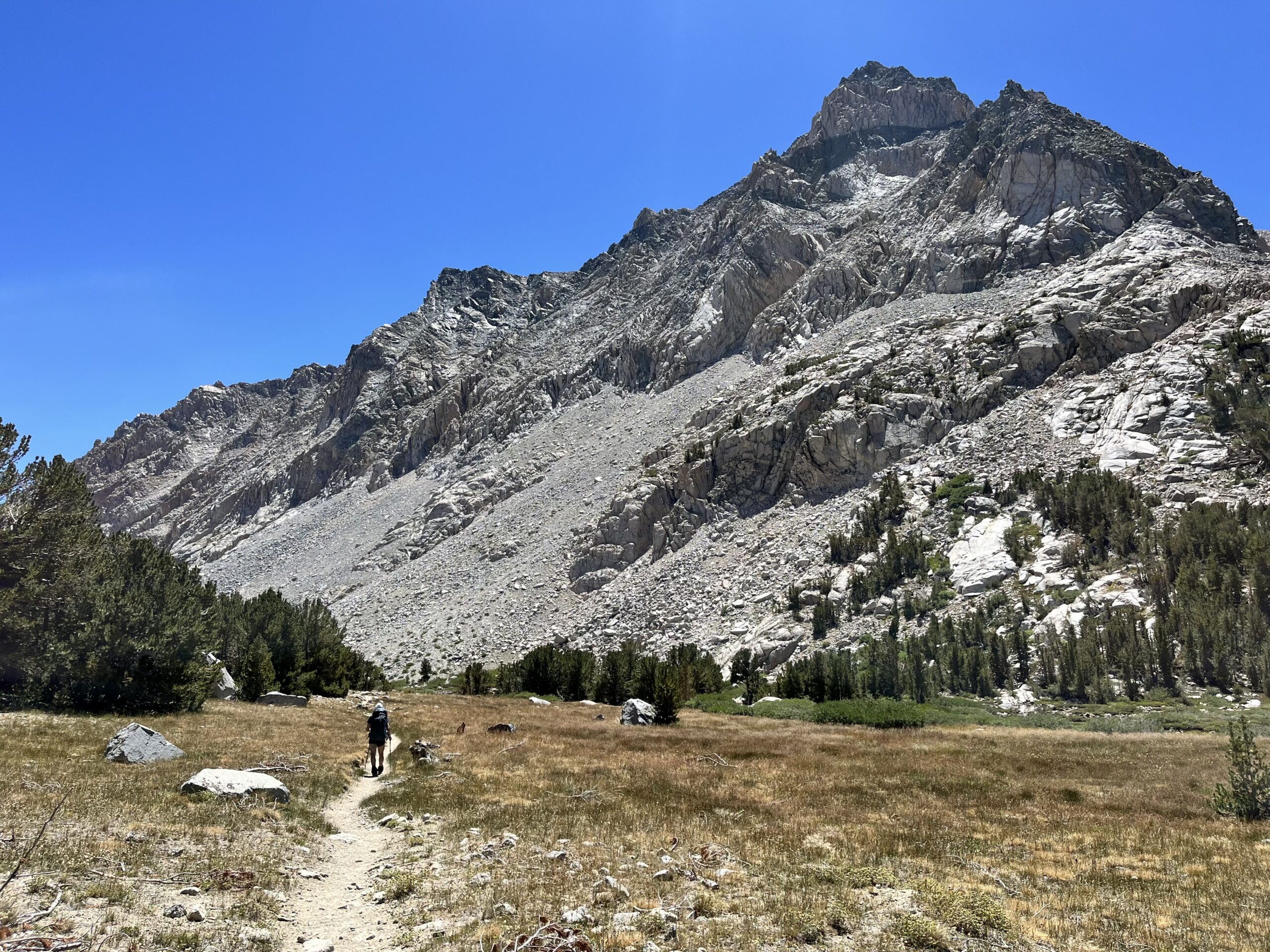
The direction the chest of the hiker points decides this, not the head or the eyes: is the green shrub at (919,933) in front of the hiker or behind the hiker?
behind

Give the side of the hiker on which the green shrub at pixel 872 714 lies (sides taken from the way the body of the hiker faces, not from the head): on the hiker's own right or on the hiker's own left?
on the hiker's own right

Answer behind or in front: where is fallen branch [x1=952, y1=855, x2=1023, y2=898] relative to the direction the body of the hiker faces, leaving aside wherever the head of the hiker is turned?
behind

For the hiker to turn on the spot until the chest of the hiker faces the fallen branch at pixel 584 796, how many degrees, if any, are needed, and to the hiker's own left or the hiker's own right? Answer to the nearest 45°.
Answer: approximately 135° to the hiker's own right

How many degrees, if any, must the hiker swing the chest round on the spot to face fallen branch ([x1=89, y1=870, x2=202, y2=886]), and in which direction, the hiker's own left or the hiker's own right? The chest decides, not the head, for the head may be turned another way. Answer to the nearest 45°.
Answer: approximately 180°

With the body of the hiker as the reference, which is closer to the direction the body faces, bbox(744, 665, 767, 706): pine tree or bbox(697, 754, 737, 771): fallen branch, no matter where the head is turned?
the pine tree

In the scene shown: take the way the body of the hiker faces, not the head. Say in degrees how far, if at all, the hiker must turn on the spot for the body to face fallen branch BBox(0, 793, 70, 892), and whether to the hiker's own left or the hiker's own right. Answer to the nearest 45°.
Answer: approximately 180°

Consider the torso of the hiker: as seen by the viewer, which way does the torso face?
away from the camera

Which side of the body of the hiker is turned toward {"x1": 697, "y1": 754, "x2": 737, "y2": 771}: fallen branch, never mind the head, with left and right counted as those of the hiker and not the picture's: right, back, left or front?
right
